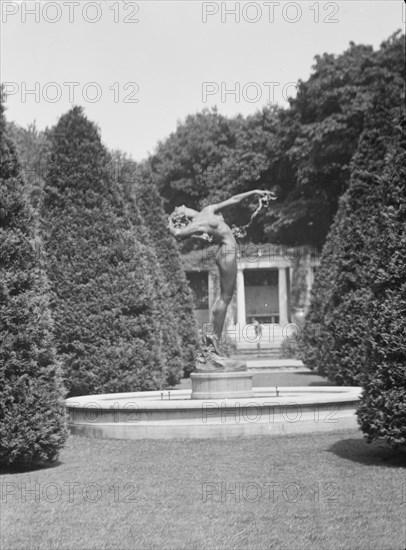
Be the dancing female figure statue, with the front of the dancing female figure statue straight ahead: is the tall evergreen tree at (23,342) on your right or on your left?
on your right

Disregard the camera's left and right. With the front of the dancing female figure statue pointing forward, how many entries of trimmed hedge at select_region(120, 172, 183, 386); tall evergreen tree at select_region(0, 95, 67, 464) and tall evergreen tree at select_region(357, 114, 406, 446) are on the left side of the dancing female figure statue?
1

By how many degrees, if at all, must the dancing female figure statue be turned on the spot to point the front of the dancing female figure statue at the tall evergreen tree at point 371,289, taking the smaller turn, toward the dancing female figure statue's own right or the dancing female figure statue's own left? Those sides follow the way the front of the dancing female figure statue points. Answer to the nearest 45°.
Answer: approximately 45° to the dancing female figure statue's own left

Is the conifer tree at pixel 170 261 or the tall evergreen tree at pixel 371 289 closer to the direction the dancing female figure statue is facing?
the tall evergreen tree

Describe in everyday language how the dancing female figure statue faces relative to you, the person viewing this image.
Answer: facing to the right of the viewer
